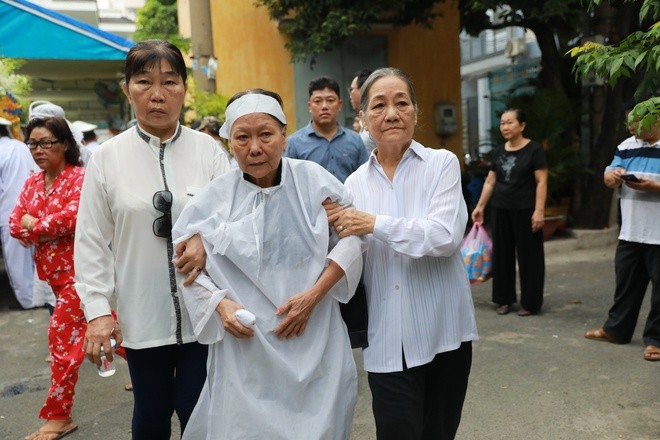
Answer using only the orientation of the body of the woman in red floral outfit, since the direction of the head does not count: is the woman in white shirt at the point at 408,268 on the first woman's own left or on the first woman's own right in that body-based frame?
on the first woman's own left

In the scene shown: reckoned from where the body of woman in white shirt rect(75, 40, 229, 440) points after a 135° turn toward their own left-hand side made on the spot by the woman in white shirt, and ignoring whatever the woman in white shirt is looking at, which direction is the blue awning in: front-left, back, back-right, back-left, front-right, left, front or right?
front-left

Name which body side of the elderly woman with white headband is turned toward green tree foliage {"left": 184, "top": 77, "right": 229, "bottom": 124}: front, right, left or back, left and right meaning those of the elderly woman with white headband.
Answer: back

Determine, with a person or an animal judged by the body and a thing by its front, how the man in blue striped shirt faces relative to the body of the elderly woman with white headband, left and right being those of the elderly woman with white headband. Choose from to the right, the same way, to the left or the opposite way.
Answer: to the right

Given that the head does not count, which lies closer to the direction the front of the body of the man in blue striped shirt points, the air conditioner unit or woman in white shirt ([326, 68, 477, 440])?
the woman in white shirt

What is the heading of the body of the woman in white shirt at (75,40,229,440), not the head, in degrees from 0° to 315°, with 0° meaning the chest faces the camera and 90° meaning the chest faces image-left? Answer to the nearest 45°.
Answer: approximately 0°

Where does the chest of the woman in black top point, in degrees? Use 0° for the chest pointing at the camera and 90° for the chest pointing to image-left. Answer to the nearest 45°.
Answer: approximately 45°

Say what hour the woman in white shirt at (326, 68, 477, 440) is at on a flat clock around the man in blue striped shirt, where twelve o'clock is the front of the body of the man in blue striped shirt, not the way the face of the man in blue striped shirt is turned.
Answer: The woman in white shirt is roughly at 11 o'clock from the man in blue striped shirt.

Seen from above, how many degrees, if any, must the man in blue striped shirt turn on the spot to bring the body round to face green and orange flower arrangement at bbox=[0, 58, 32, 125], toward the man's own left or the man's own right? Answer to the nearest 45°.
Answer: approximately 45° to the man's own right

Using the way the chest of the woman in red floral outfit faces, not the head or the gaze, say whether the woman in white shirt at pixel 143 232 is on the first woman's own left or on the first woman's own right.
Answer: on the first woman's own left
